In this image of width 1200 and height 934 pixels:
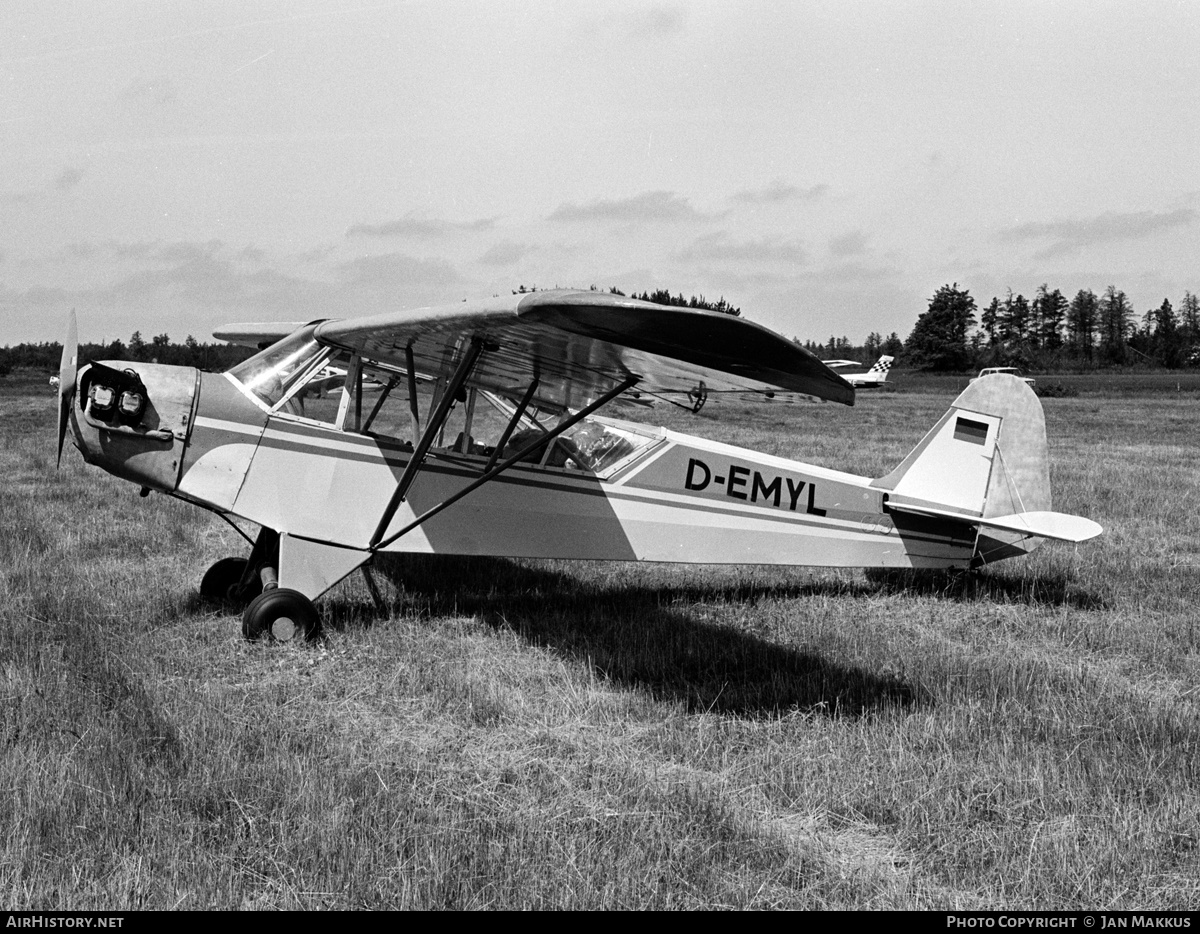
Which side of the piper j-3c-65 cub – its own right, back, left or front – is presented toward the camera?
left
